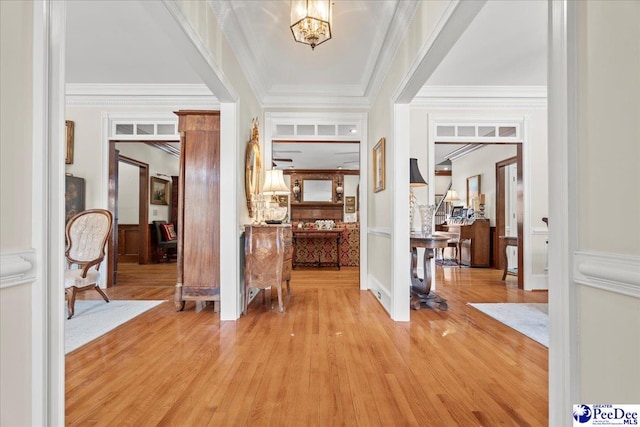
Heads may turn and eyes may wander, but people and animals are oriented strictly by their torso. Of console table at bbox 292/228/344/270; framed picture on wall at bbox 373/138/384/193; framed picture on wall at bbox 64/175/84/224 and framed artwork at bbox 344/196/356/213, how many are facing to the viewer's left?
1

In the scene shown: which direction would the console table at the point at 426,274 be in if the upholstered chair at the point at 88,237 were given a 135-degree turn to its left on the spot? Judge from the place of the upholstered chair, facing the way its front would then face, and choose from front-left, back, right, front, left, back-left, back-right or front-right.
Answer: front-right

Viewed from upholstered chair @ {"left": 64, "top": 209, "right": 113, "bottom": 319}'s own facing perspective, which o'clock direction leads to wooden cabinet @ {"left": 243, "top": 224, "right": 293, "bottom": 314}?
The wooden cabinet is roughly at 9 o'clock from the upholstered chair.

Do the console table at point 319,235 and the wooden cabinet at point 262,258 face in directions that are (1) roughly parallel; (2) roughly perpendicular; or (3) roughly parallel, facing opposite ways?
roughly perpendicular

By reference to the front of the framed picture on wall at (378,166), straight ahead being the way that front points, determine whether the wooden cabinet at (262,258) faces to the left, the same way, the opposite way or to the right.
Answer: the opposite way

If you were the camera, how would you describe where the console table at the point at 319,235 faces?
facing the viewer

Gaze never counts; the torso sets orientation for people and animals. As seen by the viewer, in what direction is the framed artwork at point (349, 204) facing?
toward the camera

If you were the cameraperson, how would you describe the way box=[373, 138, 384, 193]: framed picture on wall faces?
facing to the left of the viewer
